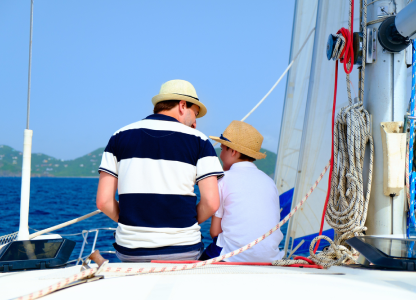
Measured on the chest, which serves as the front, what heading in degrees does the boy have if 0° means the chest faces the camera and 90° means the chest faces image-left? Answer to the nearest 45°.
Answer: approximately 135°

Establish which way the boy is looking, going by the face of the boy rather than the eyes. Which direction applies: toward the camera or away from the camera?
away from the camera

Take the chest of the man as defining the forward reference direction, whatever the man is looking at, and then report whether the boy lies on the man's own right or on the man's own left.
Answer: on the man's own right

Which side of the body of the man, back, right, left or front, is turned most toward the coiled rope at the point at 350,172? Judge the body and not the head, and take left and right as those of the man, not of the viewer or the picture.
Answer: right

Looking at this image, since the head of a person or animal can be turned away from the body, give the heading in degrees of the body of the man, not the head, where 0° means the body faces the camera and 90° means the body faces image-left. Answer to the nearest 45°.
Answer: approximately 180°

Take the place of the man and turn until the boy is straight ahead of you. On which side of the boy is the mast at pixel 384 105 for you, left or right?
right

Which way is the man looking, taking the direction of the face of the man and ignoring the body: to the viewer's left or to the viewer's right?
to the viewer's right
